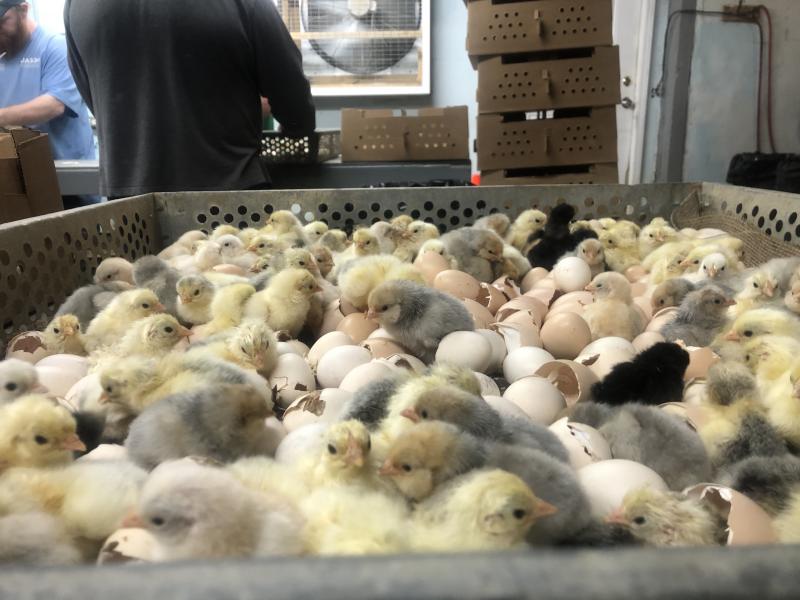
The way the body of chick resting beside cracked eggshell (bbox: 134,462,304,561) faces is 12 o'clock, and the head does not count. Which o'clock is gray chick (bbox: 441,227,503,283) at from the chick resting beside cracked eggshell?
The gray chick is roughly at 4 o'clock from the chick resting beside cracked eggshell.

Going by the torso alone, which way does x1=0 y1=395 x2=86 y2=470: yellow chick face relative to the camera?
to the viewer's right

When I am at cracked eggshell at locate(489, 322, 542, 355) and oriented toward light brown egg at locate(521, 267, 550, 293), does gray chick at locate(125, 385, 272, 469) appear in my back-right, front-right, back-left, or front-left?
back-left

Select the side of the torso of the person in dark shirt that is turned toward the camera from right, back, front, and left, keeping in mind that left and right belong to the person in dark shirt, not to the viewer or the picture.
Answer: back

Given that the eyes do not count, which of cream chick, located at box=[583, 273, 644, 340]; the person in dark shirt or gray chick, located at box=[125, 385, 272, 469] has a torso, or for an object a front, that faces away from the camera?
the person in dark shirt

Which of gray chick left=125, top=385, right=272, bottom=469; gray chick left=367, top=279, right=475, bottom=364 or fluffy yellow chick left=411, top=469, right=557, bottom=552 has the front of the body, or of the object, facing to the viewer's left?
gray chick left=367, top=279, right=475, bottom=364

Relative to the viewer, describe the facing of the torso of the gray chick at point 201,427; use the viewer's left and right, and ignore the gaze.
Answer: facing to the right of the viewer
